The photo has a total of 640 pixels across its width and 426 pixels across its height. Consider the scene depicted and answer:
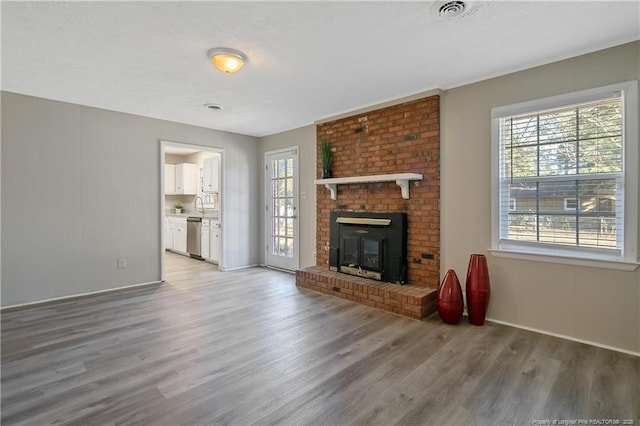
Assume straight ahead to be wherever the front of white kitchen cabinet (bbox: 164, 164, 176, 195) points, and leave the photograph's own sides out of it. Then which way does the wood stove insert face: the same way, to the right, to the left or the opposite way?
to the right

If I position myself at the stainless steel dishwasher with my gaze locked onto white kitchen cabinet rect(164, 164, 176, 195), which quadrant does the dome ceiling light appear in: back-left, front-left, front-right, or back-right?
back-left

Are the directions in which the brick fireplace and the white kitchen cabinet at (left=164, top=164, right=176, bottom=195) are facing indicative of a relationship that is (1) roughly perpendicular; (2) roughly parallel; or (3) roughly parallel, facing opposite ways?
roughly perpendicular

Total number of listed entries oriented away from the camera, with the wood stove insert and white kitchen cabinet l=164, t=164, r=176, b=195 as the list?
0

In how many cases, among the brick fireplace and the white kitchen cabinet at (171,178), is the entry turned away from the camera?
0

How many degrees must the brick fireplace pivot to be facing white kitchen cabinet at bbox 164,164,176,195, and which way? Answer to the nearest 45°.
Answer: approximately 90° to its right

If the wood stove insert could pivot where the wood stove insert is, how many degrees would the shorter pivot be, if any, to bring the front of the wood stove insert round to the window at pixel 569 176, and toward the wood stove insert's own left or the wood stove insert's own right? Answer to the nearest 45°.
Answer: approximately 90° to the wood stove insert's own left

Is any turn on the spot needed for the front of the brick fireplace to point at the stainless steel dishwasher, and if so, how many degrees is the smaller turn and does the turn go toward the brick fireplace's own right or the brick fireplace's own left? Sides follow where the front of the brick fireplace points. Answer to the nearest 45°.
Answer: approximately 90° to the brick fireplace's own right

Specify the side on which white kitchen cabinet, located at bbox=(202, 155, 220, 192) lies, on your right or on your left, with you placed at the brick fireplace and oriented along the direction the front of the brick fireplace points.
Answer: on your right

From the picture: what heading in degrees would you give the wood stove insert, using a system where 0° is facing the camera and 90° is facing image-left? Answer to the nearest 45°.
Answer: approximately 45°

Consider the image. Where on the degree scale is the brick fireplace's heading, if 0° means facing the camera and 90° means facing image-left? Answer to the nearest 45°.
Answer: approximately 45°

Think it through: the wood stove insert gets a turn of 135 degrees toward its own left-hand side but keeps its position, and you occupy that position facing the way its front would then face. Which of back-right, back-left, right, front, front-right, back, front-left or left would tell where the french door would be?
back-left
